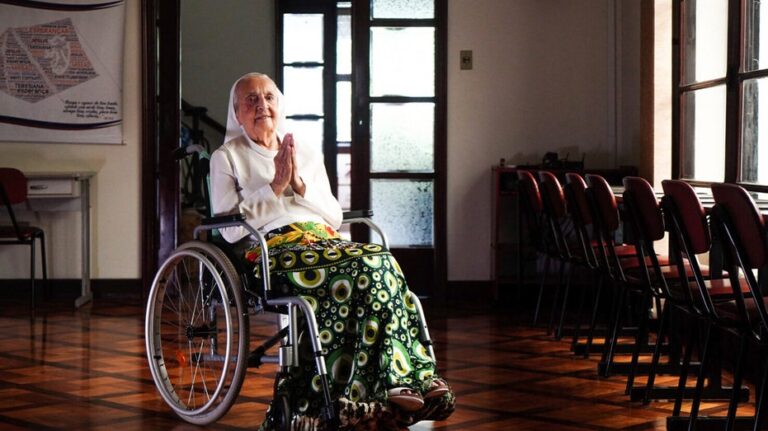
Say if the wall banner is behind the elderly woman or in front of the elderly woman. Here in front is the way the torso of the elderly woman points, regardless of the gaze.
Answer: behind

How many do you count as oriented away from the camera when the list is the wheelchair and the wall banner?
0

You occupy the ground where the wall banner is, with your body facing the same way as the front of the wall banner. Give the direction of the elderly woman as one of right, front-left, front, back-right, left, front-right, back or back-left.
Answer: front

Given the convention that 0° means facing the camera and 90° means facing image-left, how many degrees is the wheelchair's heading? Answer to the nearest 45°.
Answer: approximately 315°

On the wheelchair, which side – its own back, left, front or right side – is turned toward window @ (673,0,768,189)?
left

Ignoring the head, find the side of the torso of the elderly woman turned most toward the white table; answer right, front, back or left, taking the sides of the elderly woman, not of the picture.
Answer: back

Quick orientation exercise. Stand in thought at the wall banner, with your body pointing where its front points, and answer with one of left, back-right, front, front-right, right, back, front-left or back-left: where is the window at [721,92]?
front-left

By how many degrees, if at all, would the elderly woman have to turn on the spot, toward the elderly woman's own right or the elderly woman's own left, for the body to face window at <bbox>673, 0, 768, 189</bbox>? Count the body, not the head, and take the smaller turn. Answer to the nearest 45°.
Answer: approximately 90° to the elderly woman's own left

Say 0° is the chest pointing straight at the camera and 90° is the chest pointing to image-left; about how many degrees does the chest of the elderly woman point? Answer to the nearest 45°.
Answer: approximately 315°

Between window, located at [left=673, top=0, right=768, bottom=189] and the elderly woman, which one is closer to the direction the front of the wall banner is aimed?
the elderly woman

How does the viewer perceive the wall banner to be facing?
facing the viewer
